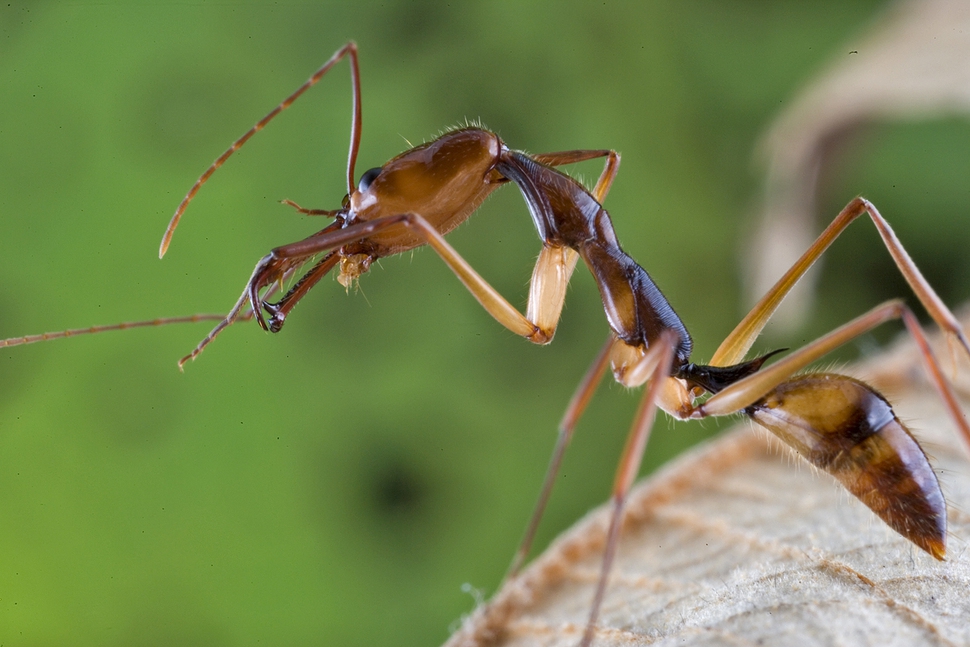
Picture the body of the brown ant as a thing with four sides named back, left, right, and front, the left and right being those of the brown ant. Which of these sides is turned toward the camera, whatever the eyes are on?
left
